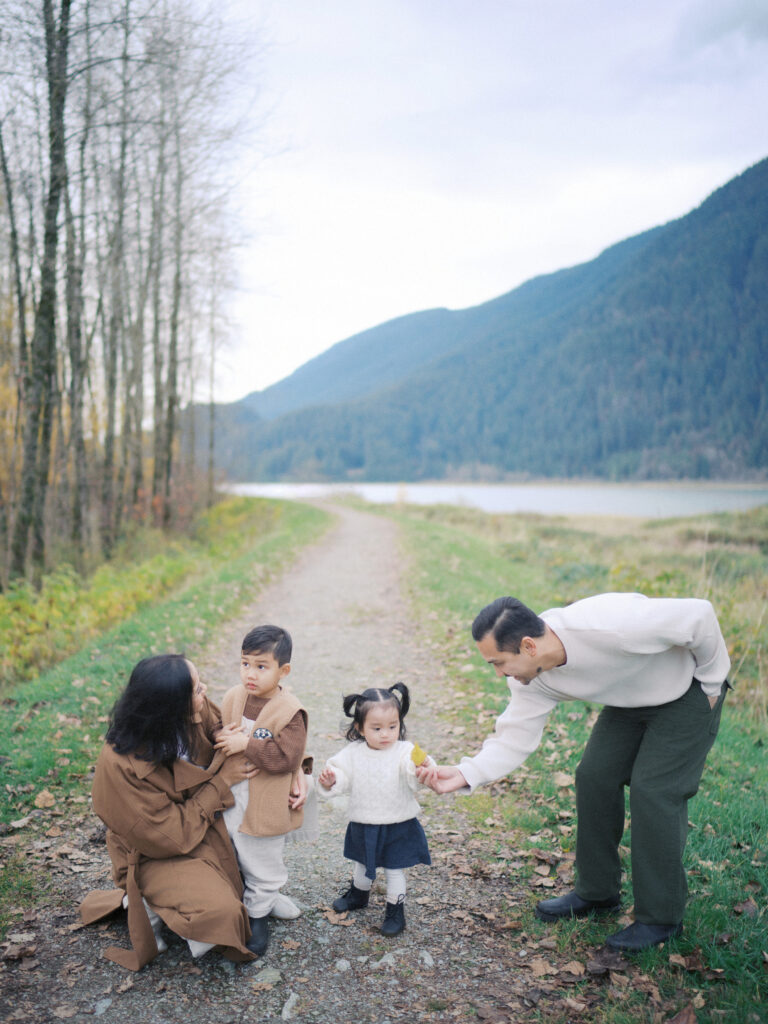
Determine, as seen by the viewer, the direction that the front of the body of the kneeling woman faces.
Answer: to the viewer's right

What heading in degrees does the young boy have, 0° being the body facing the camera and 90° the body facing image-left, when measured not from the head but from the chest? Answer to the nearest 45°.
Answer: approximately 45°

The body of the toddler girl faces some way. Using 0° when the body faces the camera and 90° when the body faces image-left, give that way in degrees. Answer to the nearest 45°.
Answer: approximately 0°

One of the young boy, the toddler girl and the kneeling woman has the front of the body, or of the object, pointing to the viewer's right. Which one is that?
the kneeling woman

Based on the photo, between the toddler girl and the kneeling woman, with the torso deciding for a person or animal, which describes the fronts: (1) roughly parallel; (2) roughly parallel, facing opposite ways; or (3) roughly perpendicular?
roughly perpendicular

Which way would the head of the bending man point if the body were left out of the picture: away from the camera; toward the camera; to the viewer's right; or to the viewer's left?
to the viewer's left

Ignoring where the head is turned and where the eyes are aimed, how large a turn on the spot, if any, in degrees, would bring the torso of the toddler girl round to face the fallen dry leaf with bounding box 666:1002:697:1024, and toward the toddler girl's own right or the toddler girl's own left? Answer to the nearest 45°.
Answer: approximately 45° to the toddler girl's own left
